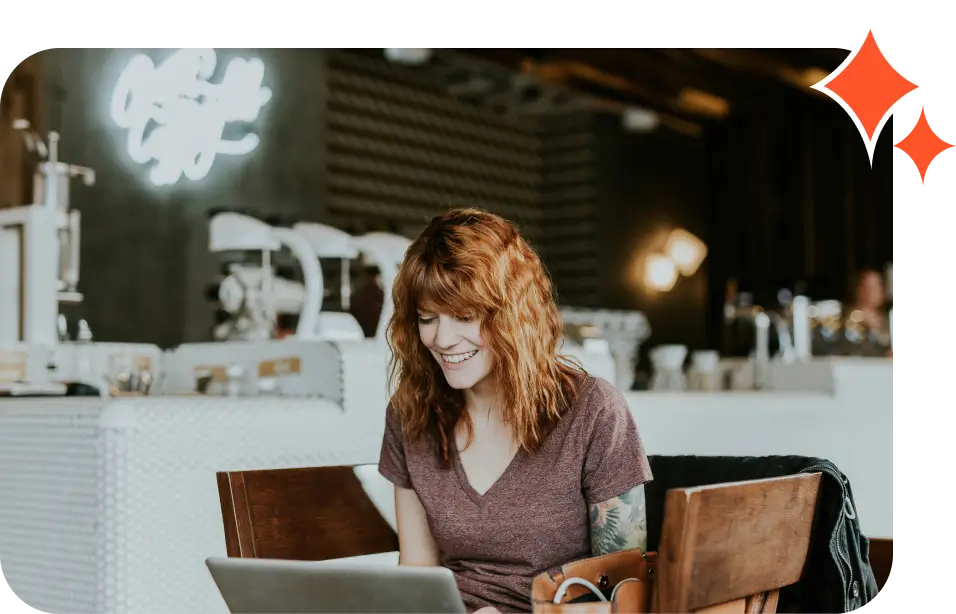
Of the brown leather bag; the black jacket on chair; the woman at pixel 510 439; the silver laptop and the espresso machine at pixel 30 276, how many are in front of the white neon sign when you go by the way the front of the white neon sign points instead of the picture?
5

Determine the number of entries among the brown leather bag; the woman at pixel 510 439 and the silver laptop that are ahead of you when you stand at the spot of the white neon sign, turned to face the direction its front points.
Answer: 3

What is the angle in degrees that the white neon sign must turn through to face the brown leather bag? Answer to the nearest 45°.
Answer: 0° — it already faces it

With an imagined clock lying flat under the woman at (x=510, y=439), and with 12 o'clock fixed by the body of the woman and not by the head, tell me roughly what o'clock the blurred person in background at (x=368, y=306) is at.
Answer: The blurred person in background is roughly at 4 o'clock from the woman.

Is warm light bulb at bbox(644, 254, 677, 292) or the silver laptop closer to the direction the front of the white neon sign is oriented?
the silver laptop

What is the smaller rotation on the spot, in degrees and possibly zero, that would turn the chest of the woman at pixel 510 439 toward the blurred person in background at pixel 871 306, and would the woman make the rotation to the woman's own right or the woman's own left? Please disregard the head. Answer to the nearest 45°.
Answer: approximately 180°

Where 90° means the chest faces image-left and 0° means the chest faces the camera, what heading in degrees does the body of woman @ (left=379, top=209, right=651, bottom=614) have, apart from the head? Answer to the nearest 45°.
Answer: approximately 45°

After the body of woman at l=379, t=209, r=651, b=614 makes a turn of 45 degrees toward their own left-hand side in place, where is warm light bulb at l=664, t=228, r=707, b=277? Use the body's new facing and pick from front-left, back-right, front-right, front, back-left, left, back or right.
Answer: back

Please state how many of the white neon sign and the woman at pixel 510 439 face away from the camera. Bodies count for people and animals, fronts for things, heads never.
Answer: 0

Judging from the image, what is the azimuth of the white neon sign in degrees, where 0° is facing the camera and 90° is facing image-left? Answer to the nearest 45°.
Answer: approximately 0°

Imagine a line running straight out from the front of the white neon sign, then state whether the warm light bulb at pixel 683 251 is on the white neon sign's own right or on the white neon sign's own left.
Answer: on the white neon sign's own left
